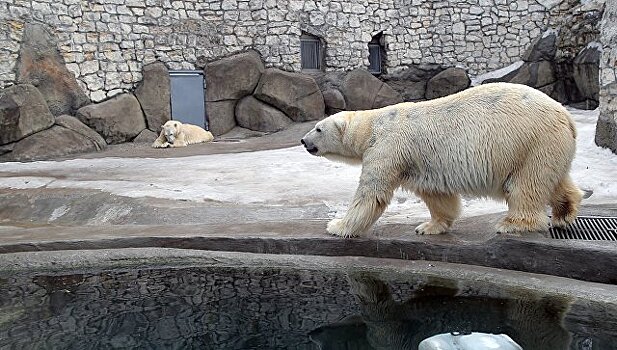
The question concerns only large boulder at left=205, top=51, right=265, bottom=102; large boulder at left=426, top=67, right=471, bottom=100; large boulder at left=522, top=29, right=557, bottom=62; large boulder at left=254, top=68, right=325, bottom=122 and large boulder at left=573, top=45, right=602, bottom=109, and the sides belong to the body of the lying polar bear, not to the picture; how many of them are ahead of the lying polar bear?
0

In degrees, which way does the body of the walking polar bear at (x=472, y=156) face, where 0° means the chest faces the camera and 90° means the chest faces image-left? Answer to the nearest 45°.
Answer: approximately 90°

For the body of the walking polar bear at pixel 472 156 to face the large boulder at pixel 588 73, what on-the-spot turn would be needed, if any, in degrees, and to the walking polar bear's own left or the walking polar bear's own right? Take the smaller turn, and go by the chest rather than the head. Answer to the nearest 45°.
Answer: approximately 90° to the walking polar bear's own right

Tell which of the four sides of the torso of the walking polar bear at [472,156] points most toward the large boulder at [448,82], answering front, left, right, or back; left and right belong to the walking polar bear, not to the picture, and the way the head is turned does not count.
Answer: right

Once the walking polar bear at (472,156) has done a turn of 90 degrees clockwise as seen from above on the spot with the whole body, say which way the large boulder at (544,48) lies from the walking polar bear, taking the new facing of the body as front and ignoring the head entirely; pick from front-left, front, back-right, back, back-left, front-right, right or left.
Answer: front

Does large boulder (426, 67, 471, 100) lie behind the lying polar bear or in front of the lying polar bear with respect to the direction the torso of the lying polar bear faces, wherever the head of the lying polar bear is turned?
behind

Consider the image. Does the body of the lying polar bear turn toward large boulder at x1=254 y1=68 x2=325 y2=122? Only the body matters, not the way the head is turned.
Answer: no

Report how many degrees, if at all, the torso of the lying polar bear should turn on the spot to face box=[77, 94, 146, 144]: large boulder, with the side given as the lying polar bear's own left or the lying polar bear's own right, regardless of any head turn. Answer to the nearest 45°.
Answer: approximately 45° to the lying polar bear's own right

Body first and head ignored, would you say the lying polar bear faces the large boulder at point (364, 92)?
no

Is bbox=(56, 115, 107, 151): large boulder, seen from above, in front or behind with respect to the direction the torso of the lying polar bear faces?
in front

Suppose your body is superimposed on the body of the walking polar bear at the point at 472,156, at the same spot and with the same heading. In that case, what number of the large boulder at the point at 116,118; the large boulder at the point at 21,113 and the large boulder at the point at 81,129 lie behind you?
0

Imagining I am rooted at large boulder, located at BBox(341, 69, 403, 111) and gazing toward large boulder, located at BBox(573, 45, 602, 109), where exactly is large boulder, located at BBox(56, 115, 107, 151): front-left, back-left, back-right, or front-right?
back-right

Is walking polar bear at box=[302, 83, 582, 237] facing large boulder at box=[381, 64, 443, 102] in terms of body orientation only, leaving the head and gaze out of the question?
no

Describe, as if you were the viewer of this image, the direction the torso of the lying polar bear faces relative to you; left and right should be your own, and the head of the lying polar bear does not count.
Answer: facing the viewer and to the left of the viewer

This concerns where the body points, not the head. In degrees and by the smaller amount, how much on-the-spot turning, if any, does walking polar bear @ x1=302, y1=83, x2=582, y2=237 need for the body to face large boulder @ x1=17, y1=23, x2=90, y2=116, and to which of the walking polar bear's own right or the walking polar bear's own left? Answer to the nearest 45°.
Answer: approximately 45° to the walking polar bear's own right

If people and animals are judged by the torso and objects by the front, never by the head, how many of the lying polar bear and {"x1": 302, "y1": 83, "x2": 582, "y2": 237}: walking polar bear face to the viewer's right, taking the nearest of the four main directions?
0
